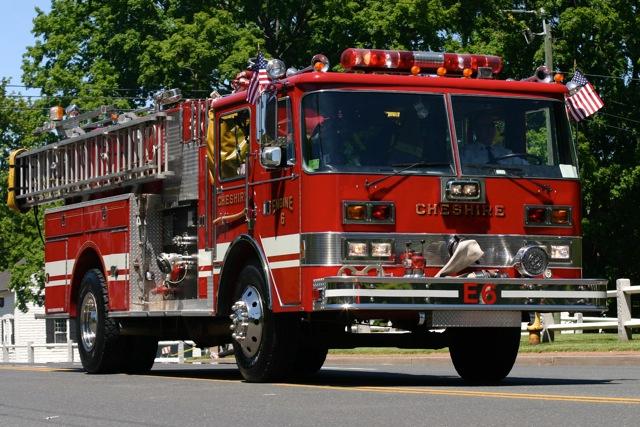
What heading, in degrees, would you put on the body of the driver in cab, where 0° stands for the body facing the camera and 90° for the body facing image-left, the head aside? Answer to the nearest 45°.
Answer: approximately 315°
